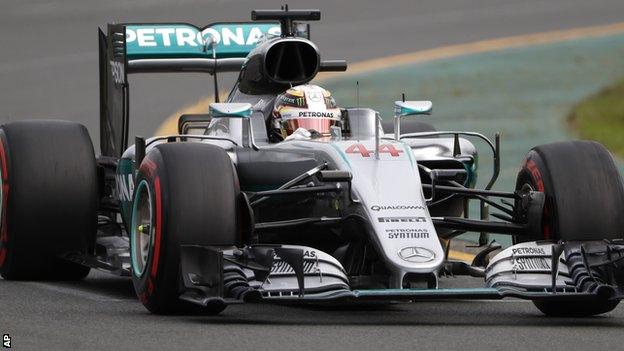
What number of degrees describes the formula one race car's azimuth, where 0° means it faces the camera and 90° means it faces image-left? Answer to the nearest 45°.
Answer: approximately 0°
